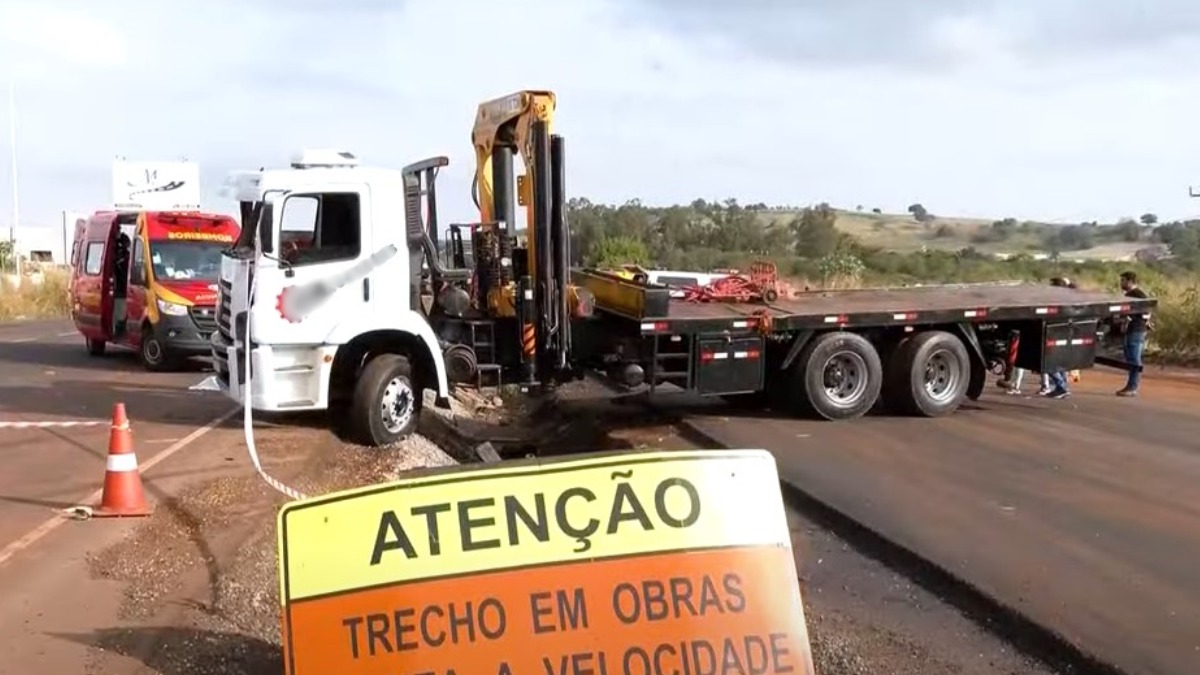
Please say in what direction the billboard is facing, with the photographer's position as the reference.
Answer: facing the viewer

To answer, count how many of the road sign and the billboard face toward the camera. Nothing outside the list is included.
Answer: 2

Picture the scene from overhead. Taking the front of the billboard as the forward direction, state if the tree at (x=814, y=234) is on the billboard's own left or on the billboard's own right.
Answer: on the billboard's own left

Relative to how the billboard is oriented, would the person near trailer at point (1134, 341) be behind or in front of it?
in front

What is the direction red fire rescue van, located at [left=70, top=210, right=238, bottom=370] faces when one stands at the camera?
facing the viewer and to the right of the viewer

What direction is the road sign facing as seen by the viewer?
toward the camera

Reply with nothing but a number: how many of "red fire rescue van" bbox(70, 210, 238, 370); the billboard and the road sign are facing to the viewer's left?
0

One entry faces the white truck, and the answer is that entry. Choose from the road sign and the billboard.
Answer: the billboard

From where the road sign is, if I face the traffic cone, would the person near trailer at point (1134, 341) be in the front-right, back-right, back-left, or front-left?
front-right

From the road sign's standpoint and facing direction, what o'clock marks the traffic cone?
The traffic cone is roughly at 5 o'clock from the road sign.

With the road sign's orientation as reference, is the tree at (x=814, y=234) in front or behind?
behind

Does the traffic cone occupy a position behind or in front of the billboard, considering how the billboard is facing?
in front
